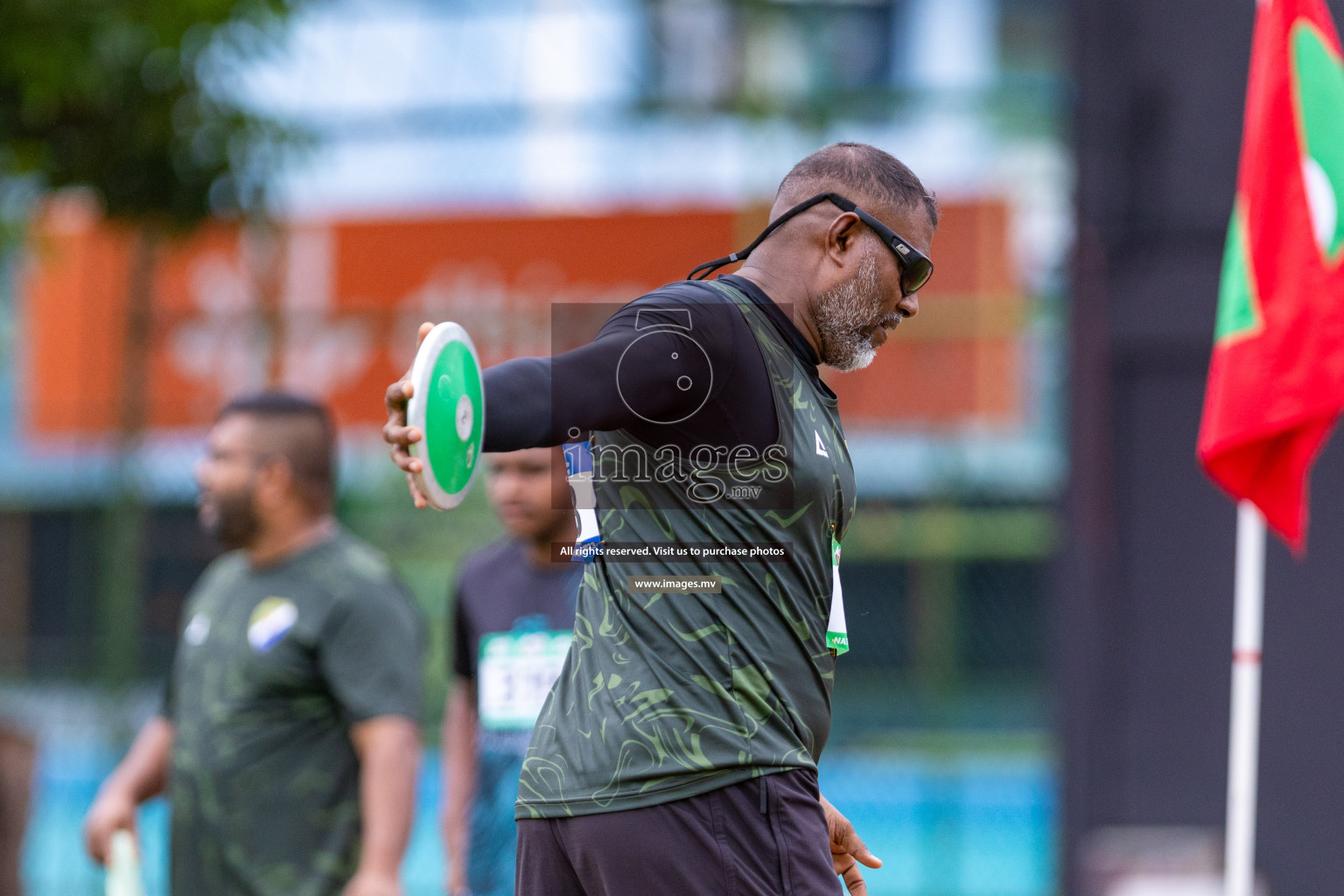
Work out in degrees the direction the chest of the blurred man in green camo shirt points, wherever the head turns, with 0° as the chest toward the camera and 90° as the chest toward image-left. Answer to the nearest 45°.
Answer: approximately 45°

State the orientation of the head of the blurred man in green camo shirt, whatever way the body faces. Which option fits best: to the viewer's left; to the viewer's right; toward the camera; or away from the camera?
to the viewer's left

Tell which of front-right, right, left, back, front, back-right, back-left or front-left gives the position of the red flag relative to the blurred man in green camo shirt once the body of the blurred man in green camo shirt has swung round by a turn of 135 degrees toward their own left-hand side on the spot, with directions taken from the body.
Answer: front
